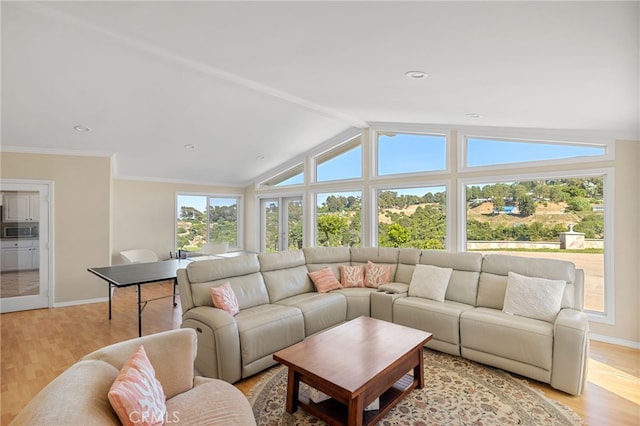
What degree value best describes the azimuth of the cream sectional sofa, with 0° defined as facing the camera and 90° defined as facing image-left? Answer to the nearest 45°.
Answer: approximately 0°

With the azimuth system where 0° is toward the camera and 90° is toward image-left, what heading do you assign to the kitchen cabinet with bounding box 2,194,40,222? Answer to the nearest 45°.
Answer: approximately 0°

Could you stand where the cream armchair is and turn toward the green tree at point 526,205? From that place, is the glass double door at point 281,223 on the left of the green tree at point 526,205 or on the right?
left

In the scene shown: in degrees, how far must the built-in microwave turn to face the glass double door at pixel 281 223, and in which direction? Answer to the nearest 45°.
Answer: approximately 90° to its left

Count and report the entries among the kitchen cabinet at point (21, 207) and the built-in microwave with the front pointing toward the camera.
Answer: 2

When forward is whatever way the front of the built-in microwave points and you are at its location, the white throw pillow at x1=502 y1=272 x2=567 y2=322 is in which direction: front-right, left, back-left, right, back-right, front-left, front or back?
front-left

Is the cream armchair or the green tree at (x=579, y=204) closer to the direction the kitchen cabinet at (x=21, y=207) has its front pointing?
the cream armchair

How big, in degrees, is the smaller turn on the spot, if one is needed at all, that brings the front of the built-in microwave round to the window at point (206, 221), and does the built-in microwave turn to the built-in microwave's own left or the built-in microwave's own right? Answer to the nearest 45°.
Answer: approximately 90° to the built-in microwave's own left

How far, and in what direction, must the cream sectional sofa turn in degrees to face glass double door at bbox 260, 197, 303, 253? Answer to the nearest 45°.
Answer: approximately 135° to its right

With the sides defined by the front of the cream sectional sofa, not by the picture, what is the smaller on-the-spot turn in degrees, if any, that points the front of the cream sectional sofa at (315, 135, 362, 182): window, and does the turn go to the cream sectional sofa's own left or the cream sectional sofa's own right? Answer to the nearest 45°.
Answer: approximately 180°
